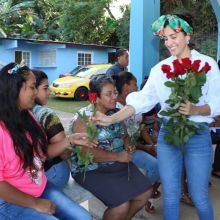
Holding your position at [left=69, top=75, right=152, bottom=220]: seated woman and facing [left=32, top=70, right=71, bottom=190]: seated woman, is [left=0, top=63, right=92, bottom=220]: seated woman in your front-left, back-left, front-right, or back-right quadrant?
front-left

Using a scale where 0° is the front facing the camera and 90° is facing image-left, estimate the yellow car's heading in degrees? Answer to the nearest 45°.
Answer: approximately 45°

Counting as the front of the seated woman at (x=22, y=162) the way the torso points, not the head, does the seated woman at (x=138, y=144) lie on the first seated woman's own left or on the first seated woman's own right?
on the first seated woman's own left

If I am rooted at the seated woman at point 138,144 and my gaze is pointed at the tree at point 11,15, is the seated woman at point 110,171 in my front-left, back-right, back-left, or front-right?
back-left

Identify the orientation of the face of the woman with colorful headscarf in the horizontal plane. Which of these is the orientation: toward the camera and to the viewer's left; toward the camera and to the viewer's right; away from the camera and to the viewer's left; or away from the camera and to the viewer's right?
toward the camera and to the viewer's left

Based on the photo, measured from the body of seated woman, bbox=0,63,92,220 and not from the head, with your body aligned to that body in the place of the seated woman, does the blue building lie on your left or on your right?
on your left

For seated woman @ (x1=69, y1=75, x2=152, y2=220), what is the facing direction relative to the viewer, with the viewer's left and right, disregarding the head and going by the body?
facing the viewer and to the right of the viewer

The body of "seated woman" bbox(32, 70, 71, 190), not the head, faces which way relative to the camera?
to the viewer's right

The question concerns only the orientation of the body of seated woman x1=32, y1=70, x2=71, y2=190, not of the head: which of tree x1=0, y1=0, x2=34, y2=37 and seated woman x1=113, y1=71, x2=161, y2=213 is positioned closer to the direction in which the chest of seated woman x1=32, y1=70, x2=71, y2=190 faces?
the seated woman

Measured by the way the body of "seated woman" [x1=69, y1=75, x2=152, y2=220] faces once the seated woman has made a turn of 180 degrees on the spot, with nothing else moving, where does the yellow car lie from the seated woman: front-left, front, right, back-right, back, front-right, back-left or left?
front-right

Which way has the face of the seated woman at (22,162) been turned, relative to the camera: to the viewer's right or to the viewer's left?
to the viewer's right

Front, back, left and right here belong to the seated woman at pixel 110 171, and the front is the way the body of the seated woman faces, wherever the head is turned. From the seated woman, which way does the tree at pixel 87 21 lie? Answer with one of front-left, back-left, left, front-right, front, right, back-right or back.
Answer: back-left

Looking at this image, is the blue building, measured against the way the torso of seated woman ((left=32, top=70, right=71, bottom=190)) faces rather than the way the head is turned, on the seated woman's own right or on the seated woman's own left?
on the seated woman's own left

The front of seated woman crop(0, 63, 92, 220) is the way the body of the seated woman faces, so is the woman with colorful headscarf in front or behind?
in front

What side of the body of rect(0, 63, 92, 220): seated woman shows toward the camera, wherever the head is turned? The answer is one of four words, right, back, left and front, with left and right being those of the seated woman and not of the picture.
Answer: right

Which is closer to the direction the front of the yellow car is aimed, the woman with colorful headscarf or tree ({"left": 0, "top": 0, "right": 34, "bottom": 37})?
the woman with colorful headscarf
